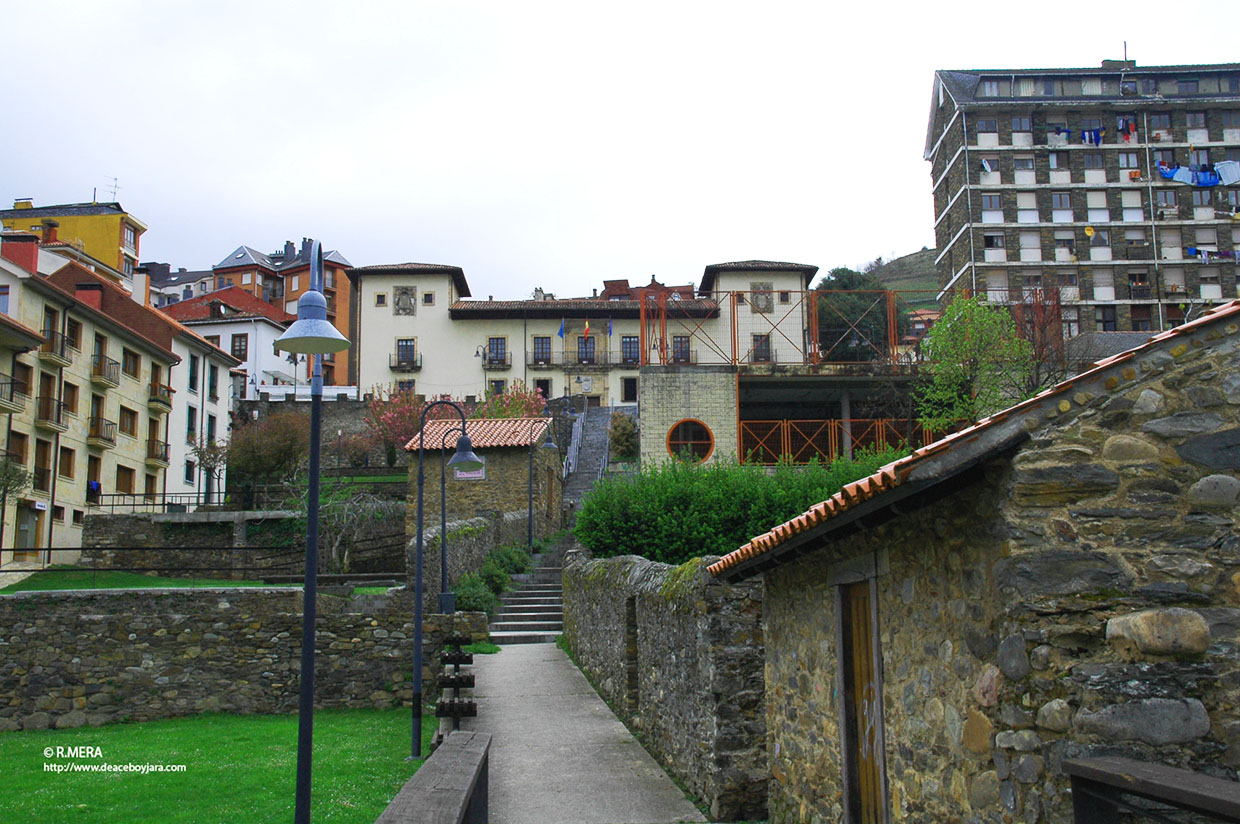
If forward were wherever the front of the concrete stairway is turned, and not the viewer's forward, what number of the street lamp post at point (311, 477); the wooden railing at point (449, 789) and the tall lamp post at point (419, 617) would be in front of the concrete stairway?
3

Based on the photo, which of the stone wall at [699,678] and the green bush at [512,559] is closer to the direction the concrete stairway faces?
the stone wall

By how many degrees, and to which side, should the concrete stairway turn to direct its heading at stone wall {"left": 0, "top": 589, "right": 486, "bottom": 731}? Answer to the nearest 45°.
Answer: approximately 45° to its right

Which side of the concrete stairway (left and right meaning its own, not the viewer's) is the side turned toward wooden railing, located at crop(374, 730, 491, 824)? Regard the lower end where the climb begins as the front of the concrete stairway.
front

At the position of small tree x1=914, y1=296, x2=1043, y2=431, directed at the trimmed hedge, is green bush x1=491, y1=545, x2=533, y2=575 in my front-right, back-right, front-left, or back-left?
front-right

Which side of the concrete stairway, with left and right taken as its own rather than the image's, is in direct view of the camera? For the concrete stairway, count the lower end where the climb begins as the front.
front

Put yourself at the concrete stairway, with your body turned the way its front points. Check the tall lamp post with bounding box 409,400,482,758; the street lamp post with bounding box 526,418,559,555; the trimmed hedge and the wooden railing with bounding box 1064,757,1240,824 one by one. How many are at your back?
2

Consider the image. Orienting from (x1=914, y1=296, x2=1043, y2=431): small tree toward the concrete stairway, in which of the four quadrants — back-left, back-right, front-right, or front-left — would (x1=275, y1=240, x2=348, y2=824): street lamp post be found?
front-left

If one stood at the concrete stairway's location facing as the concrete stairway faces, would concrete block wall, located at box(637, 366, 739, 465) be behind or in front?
behind

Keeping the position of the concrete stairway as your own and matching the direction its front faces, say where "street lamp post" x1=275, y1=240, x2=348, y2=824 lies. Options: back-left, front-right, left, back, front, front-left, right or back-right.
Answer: front

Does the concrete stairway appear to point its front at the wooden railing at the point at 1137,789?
yes

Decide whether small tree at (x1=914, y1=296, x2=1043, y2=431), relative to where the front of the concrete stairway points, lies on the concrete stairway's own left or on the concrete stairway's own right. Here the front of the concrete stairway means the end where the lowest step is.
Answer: on the concrete stairway's own left

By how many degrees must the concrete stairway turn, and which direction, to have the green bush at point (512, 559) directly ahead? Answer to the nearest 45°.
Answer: approximately 180°

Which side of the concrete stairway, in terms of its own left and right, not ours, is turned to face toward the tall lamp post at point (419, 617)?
front

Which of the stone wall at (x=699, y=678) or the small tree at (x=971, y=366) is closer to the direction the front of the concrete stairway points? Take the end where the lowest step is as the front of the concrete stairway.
the stone wall

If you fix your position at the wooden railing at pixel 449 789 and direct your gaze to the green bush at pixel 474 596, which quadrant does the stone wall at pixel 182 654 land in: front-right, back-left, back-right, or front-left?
front-left

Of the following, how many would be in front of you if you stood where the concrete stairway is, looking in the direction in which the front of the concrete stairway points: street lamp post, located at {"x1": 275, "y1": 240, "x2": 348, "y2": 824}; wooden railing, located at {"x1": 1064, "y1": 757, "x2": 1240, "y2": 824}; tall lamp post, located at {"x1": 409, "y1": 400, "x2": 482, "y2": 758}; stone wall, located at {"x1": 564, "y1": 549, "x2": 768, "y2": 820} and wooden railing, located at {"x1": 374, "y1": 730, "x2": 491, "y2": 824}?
5
